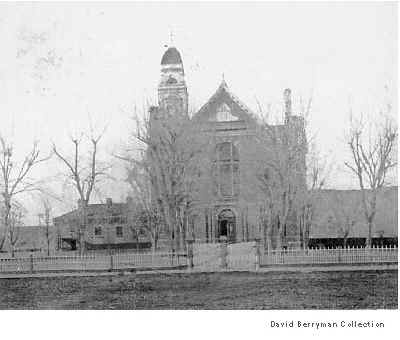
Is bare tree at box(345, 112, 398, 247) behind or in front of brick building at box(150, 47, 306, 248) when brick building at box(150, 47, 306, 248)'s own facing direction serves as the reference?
in front

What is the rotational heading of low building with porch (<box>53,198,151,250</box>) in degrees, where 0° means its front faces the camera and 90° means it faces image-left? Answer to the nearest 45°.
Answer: approximately 0°

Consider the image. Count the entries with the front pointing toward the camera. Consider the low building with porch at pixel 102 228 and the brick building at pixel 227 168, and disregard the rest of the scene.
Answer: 2

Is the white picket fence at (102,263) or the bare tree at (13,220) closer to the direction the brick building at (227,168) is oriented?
the white picket fence

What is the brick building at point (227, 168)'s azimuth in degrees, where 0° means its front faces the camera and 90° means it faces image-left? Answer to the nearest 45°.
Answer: approximately 0°

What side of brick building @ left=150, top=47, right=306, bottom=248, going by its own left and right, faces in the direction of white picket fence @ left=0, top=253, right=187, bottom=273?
front
